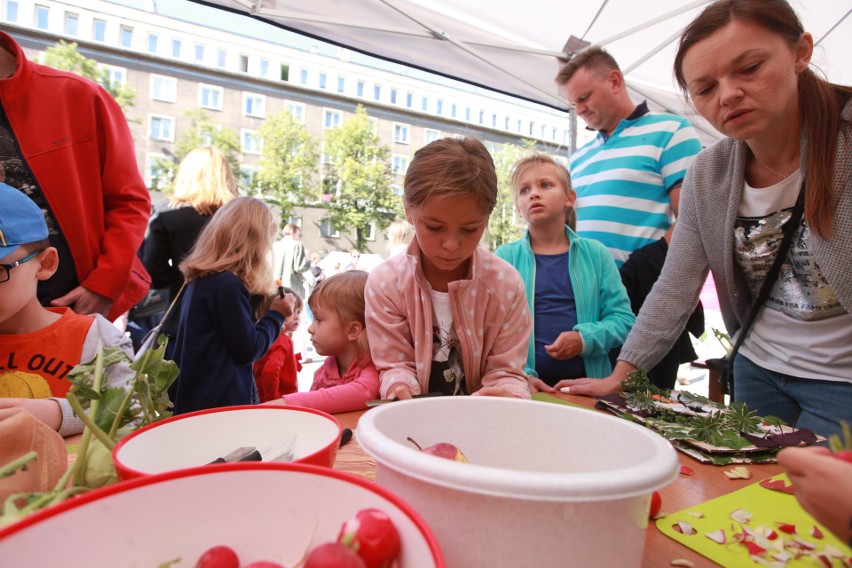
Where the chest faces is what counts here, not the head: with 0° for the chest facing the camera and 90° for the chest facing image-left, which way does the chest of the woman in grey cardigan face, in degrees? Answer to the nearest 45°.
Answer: approximately 45°

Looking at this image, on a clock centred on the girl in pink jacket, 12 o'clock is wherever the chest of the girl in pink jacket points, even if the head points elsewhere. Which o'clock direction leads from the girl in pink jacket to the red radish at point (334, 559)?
The red radish is roughly at 12 o'clock from the girl in pink jacket.

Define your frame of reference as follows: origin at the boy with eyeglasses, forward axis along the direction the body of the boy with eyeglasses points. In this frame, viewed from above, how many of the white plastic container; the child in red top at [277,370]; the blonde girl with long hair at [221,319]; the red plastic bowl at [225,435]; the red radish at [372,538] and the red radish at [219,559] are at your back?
2

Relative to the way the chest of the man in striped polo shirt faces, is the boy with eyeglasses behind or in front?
in front

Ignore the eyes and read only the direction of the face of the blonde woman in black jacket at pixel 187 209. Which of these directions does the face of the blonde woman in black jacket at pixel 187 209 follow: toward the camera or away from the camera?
away from the camera

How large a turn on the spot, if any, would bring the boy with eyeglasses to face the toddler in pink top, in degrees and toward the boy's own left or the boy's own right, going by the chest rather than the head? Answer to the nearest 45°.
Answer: approximately 135° to the boy's own left

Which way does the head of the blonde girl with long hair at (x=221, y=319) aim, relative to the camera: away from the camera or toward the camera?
away from the camera

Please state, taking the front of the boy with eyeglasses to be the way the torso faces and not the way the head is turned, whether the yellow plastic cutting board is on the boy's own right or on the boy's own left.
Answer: on the boy's own left
